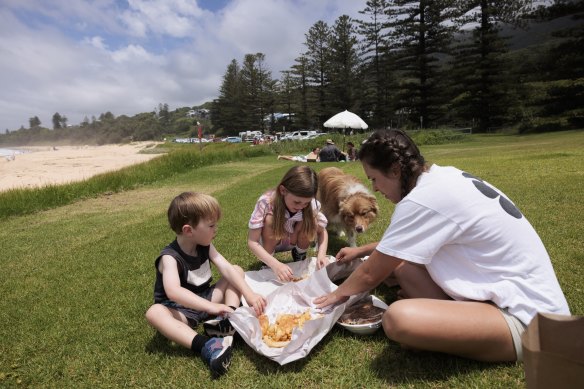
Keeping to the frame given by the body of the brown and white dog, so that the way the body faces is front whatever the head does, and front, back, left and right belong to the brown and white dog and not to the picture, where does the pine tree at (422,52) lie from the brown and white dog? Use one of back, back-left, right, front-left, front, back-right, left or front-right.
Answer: back-left

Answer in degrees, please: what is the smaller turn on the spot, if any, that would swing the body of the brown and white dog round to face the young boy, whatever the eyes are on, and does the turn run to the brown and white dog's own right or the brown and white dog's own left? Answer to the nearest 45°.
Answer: approximately 90° to the brown and white dog's own right

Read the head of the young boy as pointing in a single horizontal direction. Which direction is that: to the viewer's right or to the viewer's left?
to the viewer's right

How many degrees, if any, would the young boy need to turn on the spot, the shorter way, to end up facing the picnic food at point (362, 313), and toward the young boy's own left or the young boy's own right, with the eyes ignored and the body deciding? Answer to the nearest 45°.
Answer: approximately 45° to the young boy's own left

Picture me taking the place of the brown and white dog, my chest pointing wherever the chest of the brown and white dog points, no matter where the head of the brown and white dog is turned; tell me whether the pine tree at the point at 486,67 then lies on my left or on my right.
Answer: on my left

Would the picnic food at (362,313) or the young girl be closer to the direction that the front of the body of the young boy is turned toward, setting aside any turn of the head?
the picnic food

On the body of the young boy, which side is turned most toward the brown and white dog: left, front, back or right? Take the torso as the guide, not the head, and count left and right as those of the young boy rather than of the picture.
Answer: left

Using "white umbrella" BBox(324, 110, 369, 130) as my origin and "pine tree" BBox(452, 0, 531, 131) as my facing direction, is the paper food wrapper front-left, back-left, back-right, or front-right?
back-right
